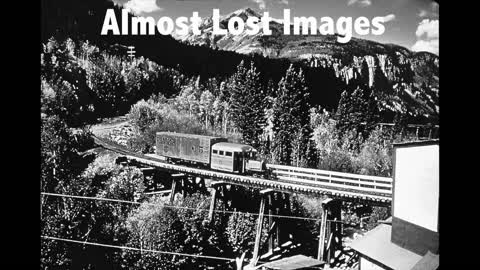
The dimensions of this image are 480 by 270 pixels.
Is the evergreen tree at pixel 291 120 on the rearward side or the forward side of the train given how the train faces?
on the forward side
